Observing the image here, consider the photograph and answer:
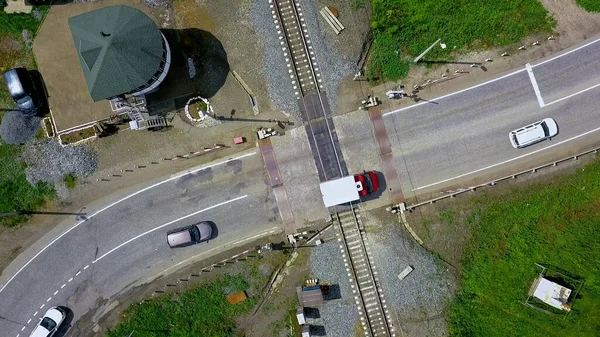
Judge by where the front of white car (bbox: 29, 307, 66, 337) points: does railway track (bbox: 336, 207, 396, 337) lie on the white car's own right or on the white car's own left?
on the white car's own right

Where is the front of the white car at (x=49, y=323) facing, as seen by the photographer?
facing away from the viewer and to the right of the viewer

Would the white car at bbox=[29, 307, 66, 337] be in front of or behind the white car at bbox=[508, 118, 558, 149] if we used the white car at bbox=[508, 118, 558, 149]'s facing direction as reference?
behind

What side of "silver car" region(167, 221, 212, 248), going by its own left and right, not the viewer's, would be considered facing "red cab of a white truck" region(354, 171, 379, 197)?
front

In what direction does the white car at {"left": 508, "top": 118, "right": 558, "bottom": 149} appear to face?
to the viewer's right

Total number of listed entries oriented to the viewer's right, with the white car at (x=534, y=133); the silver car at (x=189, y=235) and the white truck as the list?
3

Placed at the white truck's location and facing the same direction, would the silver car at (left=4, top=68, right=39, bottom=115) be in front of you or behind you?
behind

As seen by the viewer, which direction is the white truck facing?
to the viewer's right

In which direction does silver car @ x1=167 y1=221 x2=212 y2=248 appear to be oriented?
to the viewer's right

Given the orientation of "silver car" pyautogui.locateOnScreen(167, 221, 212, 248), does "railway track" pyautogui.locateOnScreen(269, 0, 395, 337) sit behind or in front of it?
in front

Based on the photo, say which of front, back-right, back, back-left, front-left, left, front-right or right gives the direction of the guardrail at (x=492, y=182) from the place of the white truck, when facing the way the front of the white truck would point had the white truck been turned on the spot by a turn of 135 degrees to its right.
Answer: back-left
